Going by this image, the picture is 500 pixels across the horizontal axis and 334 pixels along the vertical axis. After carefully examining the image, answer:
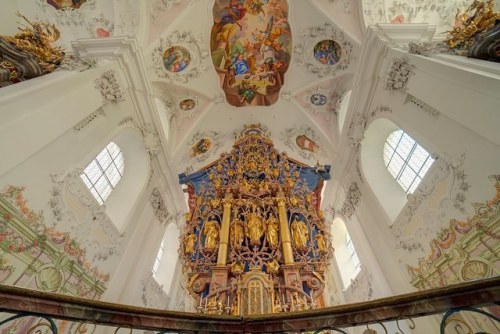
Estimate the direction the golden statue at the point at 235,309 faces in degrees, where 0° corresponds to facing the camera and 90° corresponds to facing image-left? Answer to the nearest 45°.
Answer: approximately 0°

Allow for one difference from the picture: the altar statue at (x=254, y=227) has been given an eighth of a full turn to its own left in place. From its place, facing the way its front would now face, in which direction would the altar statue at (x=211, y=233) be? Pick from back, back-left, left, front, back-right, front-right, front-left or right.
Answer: back-right

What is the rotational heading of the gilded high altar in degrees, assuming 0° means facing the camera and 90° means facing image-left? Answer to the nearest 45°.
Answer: approximately 0°

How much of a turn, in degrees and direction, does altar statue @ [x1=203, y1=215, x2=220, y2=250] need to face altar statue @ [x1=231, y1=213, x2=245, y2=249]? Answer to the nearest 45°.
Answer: approximately 90° to its left

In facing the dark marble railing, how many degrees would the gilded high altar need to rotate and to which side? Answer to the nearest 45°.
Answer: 0° — it already faces it

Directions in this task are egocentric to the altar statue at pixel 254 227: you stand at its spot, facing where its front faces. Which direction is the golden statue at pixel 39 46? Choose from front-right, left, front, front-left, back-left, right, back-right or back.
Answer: front-right

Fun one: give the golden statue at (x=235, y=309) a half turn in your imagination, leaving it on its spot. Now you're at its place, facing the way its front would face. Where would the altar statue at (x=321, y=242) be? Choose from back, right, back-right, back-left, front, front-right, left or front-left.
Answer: right

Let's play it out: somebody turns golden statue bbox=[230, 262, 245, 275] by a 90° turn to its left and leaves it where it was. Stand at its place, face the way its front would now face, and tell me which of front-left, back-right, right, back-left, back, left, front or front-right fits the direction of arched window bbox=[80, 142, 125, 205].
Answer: back
